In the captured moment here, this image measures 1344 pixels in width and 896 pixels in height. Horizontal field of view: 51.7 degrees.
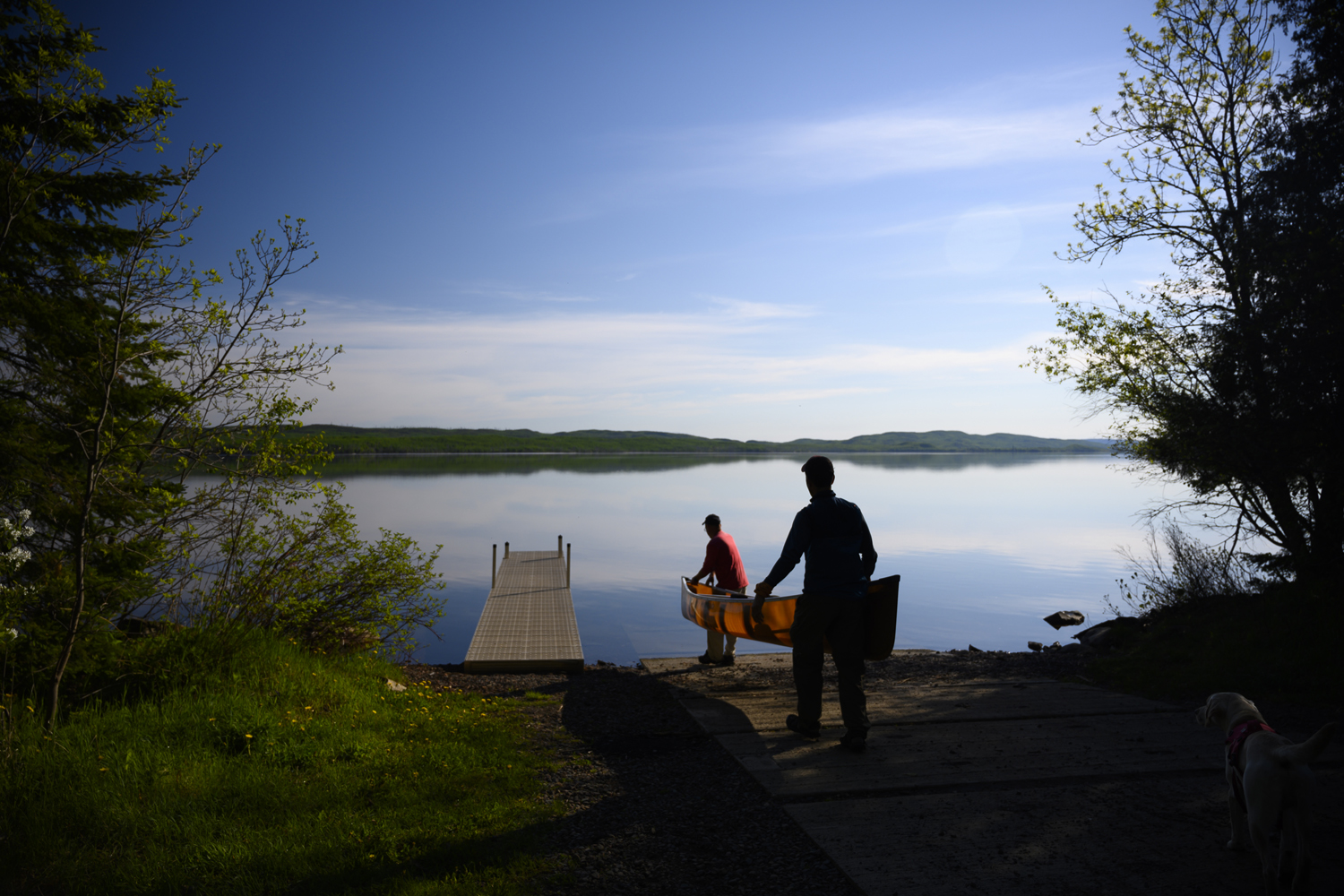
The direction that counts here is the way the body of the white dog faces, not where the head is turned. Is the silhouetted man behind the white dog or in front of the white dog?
in front

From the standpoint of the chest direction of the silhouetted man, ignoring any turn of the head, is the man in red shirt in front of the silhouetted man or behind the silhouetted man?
in front

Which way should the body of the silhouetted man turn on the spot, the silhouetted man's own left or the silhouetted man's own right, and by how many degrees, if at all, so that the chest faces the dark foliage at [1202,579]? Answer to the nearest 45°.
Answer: approximately 90° to the silhouetted man's own right

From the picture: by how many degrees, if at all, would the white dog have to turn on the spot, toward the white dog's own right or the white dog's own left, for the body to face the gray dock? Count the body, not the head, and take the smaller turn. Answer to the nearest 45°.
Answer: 0° — it already faces it

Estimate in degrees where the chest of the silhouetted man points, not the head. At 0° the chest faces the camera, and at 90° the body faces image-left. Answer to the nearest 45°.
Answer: approximately 135°

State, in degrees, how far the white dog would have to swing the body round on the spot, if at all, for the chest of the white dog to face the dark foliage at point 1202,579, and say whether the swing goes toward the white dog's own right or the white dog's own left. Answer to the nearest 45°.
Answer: approximately 45° to the white dog's own right

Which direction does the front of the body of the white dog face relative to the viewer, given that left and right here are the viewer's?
facing away from the viewer and to the left of the viewer
